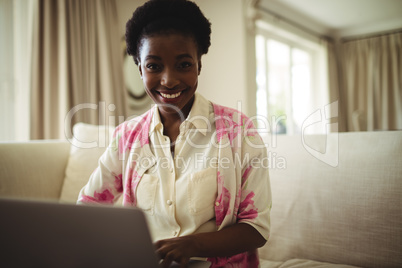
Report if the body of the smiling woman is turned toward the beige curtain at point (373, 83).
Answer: no

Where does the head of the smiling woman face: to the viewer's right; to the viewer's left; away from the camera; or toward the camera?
toward the camera

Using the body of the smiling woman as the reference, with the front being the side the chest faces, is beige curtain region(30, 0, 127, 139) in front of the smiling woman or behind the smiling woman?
behind

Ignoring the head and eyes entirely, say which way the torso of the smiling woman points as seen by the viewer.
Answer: toward the camera

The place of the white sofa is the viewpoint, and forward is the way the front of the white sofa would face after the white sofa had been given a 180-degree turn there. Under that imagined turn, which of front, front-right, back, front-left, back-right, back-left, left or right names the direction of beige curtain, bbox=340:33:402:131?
front-right

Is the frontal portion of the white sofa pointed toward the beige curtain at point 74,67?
no
